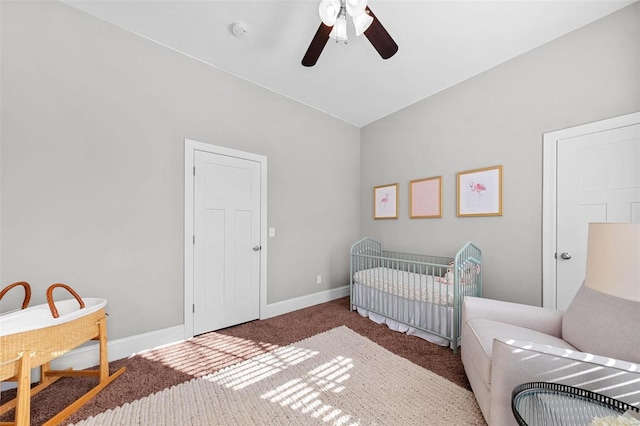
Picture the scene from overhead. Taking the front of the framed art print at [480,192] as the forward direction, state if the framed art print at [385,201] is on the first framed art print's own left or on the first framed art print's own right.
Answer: on the first framed art print's own right

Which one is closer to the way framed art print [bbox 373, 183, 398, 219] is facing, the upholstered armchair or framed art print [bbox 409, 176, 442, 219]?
the upholstered armchair

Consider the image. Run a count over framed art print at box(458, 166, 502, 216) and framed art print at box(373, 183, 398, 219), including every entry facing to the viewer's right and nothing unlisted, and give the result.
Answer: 0

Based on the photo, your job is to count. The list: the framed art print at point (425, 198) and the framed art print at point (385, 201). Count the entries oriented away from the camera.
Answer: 0

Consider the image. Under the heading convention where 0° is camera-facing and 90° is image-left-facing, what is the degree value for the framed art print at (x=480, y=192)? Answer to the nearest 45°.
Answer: approximately 45°

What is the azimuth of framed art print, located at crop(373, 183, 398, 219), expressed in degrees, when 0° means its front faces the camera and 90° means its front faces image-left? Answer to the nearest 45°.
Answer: approximately 45°

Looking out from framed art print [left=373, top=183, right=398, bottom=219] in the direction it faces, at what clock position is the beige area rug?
The beige area rug is roughly at 11 o'clock from the framed art print.

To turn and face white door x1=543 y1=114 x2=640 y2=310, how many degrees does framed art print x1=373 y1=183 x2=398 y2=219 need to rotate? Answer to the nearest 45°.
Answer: approximately 90° to its left
